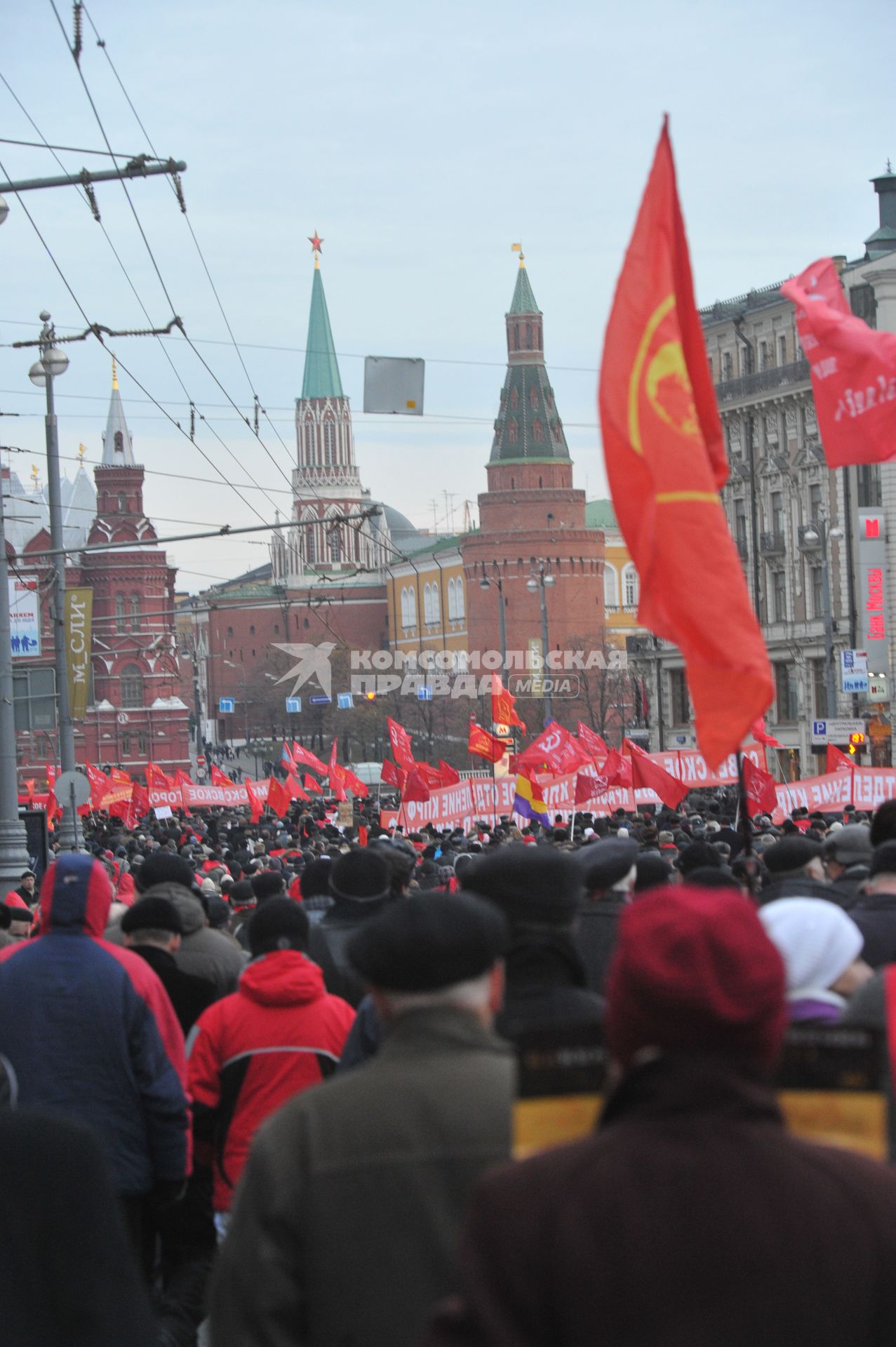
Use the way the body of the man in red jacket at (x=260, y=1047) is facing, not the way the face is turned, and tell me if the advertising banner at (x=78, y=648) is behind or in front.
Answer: in front

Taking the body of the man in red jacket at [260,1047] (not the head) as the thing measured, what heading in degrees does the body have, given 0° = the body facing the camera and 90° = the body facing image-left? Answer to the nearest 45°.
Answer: approximately 180°

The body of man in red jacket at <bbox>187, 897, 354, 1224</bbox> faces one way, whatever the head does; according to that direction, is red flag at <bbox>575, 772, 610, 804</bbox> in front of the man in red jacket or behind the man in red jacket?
in front

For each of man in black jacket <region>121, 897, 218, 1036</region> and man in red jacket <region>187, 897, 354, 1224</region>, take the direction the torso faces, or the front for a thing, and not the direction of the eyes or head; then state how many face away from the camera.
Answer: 2

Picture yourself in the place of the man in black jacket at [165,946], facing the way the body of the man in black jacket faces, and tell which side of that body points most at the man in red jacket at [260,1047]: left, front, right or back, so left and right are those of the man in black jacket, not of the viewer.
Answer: back

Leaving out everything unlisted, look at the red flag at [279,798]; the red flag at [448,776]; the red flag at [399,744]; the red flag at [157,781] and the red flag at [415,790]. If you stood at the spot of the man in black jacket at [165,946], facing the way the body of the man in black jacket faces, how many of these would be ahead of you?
5

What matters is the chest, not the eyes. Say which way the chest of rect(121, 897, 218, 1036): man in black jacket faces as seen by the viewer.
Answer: away from the camera

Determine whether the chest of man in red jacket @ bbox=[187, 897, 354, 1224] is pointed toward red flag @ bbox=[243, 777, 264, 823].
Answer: yes

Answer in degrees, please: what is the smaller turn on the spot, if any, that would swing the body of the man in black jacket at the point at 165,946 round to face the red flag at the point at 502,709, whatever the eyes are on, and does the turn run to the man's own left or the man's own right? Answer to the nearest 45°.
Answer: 0° — they already face it

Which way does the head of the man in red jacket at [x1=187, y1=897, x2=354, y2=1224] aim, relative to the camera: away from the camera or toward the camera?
away from the camera

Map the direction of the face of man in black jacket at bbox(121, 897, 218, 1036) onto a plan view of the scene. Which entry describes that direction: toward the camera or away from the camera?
away from the camera

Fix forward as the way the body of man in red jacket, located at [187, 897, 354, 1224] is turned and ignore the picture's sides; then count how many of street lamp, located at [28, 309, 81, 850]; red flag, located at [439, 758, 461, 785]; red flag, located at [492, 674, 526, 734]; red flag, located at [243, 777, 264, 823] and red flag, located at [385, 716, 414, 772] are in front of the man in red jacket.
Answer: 5

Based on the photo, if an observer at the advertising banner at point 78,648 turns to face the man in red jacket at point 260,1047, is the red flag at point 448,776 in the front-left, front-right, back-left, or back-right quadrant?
back-left

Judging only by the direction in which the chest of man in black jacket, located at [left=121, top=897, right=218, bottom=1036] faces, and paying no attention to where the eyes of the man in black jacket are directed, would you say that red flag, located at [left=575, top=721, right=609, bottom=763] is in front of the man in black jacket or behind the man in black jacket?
in front

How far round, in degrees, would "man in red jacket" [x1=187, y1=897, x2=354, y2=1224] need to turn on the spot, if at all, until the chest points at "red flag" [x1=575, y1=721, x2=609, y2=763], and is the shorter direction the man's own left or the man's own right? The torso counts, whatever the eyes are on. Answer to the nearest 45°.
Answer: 0° — they already face it
